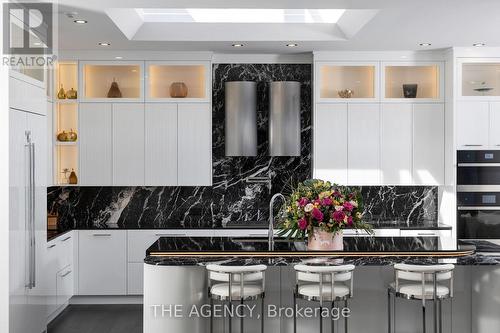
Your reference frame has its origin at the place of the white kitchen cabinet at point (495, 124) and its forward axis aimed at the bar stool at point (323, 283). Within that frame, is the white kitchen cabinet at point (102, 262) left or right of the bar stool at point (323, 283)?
right

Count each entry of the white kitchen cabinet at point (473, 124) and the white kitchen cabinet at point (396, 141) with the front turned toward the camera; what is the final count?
2

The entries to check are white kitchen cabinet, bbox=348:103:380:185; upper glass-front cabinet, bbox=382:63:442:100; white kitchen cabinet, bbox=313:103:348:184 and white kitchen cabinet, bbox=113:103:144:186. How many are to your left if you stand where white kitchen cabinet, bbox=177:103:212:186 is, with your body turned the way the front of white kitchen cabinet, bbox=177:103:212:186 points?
3

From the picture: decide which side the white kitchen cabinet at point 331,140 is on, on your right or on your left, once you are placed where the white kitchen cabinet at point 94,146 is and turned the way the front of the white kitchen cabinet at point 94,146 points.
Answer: on your left

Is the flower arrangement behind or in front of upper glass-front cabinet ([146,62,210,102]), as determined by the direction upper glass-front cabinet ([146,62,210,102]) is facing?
in front

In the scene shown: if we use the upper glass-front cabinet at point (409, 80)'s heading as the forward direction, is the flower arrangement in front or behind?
in front

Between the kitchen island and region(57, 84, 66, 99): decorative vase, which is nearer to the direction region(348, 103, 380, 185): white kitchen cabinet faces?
the kitchen island

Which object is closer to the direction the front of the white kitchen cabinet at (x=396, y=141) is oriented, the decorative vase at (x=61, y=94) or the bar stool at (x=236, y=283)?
the bar stool

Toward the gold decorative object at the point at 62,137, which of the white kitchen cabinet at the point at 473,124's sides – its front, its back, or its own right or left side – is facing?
right

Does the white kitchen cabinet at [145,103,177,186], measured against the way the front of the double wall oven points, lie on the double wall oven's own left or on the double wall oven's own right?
on the double wall oven's own right

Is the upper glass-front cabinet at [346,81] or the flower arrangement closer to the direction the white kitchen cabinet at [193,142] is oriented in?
the flower arrangement

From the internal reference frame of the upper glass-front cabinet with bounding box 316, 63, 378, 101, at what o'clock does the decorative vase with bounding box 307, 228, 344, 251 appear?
The decorative vase is roughly at 12 o'clock from the upper glass-front cabinet.
